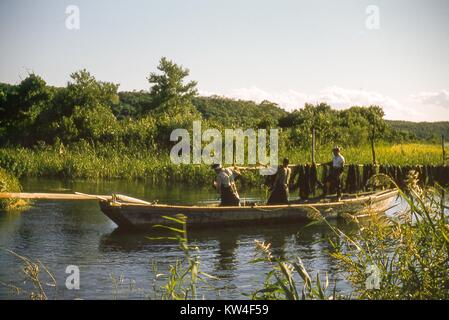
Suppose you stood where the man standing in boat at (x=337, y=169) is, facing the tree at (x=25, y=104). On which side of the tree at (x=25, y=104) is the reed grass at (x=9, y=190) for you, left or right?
left

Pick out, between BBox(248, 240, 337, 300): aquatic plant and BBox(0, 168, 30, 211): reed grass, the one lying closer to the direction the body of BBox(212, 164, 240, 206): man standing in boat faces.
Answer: the reed grass

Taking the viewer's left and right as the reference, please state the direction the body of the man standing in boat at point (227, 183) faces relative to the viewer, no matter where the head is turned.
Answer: facing away from the viewer and to the left of the viewer

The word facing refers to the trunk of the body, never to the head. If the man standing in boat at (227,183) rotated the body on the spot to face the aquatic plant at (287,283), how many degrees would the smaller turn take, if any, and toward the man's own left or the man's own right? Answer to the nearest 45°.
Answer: approximately 135° to the man's own left

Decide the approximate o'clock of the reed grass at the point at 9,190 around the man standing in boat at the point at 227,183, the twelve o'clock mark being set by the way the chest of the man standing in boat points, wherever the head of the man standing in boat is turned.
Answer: The reed grass is roughly at 11 o'clock from the man standing in boat.

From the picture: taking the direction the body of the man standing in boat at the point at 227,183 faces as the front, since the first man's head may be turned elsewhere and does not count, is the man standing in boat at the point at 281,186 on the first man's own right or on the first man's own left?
on the first man's own right

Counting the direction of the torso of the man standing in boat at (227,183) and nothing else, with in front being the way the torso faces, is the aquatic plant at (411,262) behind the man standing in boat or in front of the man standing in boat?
behind

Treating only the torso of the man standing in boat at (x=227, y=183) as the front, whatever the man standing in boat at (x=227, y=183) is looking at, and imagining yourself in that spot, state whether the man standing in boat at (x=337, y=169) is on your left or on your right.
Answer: on your right
